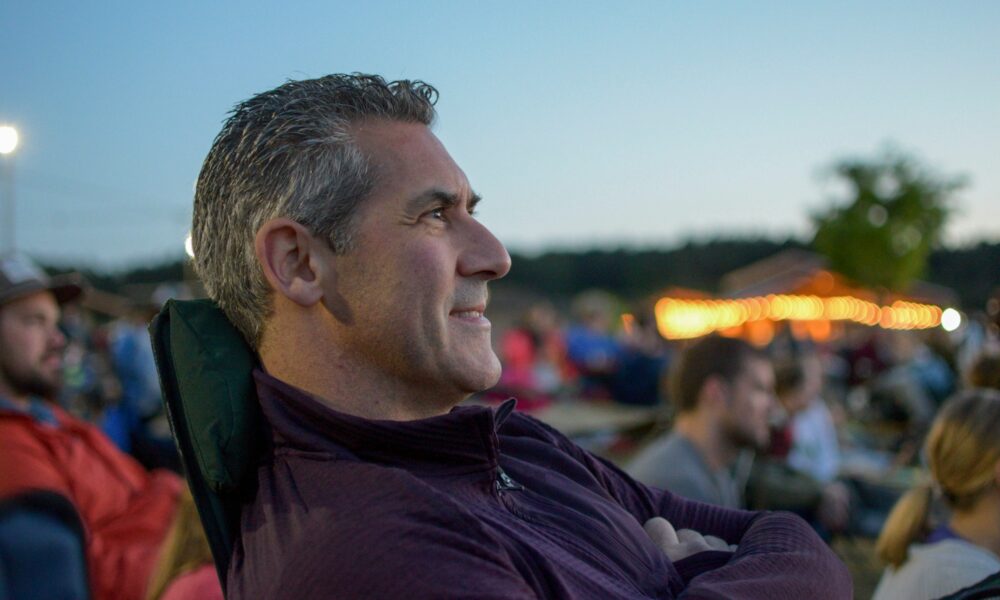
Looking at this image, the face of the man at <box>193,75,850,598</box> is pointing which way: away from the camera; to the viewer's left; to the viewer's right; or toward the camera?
to the viewer's right

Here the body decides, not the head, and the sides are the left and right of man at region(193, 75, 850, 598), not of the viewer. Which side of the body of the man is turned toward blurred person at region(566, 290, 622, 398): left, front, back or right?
left

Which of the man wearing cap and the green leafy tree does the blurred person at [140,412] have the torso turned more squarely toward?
the green leafy tree

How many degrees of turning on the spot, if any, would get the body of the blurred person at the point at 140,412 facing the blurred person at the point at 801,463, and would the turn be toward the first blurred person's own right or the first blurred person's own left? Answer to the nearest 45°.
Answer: approximately 45° to the first blurred person's own right

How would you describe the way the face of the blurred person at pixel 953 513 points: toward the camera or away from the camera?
away from the camera

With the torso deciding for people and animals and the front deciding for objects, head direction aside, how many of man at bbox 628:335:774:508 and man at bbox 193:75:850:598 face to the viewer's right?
2

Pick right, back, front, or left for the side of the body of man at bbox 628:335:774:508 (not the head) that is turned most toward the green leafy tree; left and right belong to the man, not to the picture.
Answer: left

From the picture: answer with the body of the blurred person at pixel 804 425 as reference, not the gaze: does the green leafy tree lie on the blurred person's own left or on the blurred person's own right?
on the blurred person's own left

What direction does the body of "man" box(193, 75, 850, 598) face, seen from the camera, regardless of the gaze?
to the viewer's right

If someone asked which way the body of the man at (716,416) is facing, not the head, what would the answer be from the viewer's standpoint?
to the viewer's right

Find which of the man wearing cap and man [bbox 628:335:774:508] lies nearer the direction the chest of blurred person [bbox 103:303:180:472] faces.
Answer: the man

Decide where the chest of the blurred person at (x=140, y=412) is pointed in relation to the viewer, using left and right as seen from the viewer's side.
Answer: facing to the right of the viewer

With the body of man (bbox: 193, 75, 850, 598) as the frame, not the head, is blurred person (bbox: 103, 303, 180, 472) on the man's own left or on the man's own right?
on the man's own left
